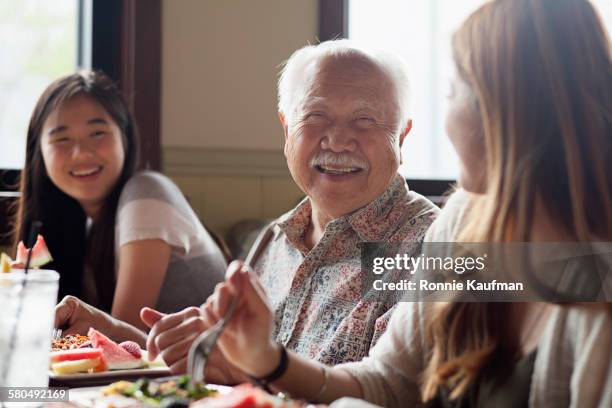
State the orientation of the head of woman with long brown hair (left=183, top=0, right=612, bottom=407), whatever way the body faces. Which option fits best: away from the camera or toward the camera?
away from the camera

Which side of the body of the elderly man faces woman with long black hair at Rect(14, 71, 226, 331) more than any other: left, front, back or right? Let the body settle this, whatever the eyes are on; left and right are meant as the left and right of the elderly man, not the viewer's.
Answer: right

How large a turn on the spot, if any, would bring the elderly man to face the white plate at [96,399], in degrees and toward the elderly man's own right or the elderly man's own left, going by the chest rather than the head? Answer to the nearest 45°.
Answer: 0° — they already face it

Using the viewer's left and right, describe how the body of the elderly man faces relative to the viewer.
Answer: facing the viewer and to the left of the viewer

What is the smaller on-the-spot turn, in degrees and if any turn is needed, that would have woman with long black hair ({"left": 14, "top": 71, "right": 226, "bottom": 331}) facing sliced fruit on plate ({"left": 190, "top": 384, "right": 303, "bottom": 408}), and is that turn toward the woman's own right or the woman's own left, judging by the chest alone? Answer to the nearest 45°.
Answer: approximately 45° to the woman's own left

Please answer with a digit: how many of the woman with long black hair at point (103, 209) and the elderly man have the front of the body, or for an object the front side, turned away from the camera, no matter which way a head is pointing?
0

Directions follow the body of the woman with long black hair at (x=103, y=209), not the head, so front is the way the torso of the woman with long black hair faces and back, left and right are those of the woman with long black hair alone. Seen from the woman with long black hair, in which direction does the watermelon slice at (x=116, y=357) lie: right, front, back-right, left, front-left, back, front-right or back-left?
front-left

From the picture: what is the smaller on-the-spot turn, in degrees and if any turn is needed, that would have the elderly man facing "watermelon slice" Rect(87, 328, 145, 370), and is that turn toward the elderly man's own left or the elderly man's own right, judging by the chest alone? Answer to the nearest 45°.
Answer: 0° — they already face it

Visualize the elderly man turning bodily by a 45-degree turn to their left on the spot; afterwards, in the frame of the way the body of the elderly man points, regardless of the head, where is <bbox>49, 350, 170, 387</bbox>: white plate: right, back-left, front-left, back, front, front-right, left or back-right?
front-right

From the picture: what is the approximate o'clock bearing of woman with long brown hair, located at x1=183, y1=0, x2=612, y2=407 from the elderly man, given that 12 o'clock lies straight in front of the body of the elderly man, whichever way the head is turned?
The woman with long brown hair is roughly at 10 o'clock from the elderly man.

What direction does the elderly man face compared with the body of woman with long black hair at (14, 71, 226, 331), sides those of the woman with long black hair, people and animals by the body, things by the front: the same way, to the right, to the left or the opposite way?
the same way
